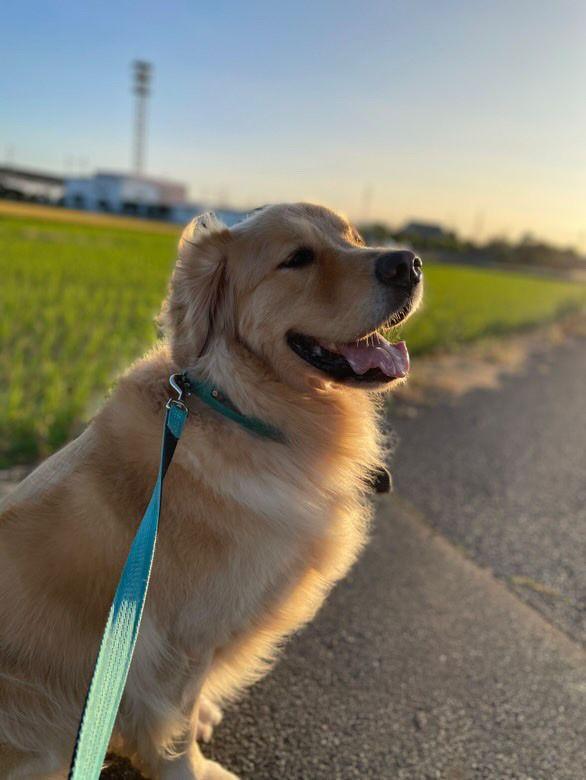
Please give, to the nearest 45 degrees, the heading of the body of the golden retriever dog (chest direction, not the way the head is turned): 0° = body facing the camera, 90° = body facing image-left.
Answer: approximately 270°
